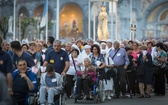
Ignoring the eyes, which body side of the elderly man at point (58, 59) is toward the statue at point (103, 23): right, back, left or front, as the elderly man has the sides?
back

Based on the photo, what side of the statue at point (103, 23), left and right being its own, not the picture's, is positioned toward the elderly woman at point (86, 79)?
front

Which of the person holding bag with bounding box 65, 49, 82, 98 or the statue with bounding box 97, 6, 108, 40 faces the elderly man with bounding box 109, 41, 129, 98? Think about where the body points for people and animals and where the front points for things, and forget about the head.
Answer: the statue
